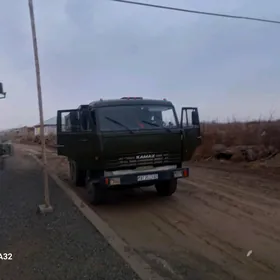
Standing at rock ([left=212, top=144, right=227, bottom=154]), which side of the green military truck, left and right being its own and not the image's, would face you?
left

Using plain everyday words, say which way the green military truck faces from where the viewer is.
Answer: facing the viewer and to the right of the viewer
